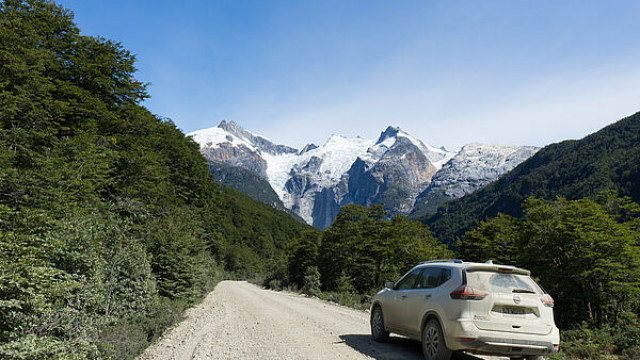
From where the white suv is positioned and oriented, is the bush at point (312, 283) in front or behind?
in front

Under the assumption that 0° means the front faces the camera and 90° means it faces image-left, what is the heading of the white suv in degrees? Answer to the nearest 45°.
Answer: approximately 135°
